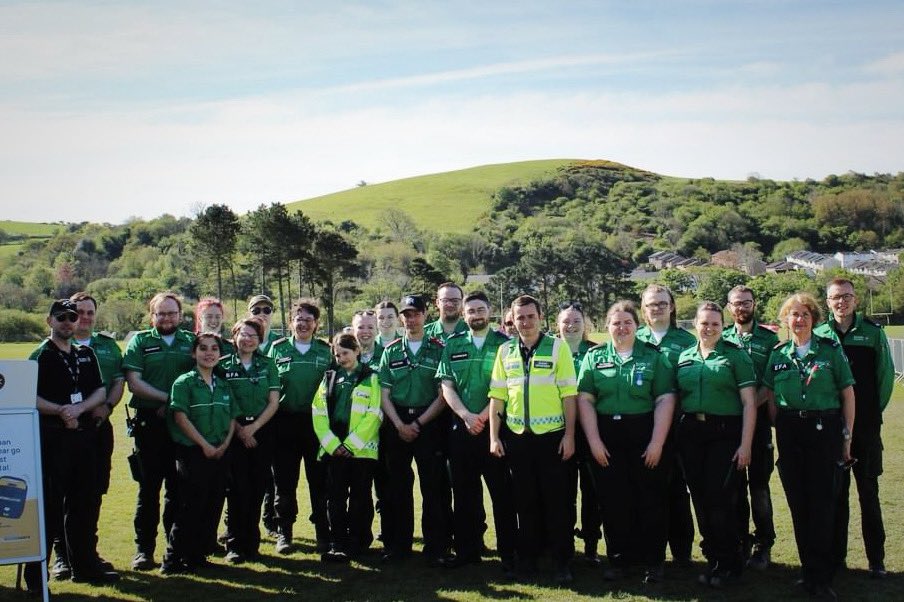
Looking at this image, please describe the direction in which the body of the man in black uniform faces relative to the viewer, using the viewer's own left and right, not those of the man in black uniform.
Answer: facing the viewer and to the right of the viewer

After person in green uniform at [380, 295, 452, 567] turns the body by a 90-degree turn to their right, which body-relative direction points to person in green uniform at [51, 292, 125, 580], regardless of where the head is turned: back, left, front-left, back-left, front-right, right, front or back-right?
front

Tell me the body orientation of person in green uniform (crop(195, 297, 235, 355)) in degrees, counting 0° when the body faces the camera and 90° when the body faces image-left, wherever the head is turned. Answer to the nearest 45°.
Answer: approximately 0°

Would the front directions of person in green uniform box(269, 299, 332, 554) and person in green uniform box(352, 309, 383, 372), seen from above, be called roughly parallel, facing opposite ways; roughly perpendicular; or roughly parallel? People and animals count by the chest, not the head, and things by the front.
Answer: roughly parallel

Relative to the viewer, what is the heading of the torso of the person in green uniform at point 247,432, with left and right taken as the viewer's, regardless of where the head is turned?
facing the viewer

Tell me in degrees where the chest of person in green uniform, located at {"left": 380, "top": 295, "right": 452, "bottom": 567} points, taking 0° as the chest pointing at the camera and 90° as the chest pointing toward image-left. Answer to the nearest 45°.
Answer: approximately 0°

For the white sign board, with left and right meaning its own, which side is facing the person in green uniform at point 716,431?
left

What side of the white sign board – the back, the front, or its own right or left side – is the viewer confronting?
front

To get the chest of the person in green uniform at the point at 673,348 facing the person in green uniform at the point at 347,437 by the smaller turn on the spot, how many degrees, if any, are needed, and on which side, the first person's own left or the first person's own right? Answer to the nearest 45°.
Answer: approximately 90° to the first person's own right

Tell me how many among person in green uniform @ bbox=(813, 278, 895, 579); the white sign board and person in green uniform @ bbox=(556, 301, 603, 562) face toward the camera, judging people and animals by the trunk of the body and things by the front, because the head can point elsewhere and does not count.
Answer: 3

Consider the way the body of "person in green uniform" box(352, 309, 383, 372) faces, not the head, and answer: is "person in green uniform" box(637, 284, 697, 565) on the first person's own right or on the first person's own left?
on the first person's own left

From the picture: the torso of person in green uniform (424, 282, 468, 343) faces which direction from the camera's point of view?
toward the camera
